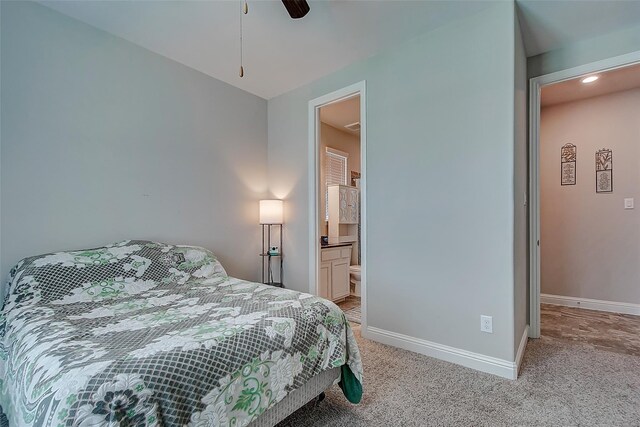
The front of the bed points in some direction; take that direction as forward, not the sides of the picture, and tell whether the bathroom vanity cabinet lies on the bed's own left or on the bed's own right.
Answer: on the bed's own left

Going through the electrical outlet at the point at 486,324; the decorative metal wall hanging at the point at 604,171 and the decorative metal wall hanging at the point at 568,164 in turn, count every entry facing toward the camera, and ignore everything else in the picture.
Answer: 3

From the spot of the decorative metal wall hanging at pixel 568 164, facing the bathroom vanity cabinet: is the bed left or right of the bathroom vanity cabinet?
left

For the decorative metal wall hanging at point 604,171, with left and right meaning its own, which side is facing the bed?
front

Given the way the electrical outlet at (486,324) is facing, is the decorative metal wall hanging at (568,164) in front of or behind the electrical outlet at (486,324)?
behind

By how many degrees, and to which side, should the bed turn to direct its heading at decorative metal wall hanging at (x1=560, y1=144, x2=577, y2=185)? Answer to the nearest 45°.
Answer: approximately 45° to its left

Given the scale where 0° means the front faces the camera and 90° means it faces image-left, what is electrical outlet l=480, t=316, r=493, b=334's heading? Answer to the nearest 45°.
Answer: approximately 0°

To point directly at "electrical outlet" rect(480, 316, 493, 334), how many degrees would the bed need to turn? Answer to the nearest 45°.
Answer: approximately 45° to its left

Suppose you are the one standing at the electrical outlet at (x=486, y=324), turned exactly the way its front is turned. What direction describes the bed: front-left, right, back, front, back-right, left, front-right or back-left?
front-right

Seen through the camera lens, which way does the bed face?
facing the viewer and to the right of the viewer

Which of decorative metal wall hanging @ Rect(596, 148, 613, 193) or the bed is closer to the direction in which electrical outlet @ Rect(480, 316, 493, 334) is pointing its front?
the bed

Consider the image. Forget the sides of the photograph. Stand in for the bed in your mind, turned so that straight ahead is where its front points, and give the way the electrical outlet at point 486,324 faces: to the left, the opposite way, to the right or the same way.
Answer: to the right
